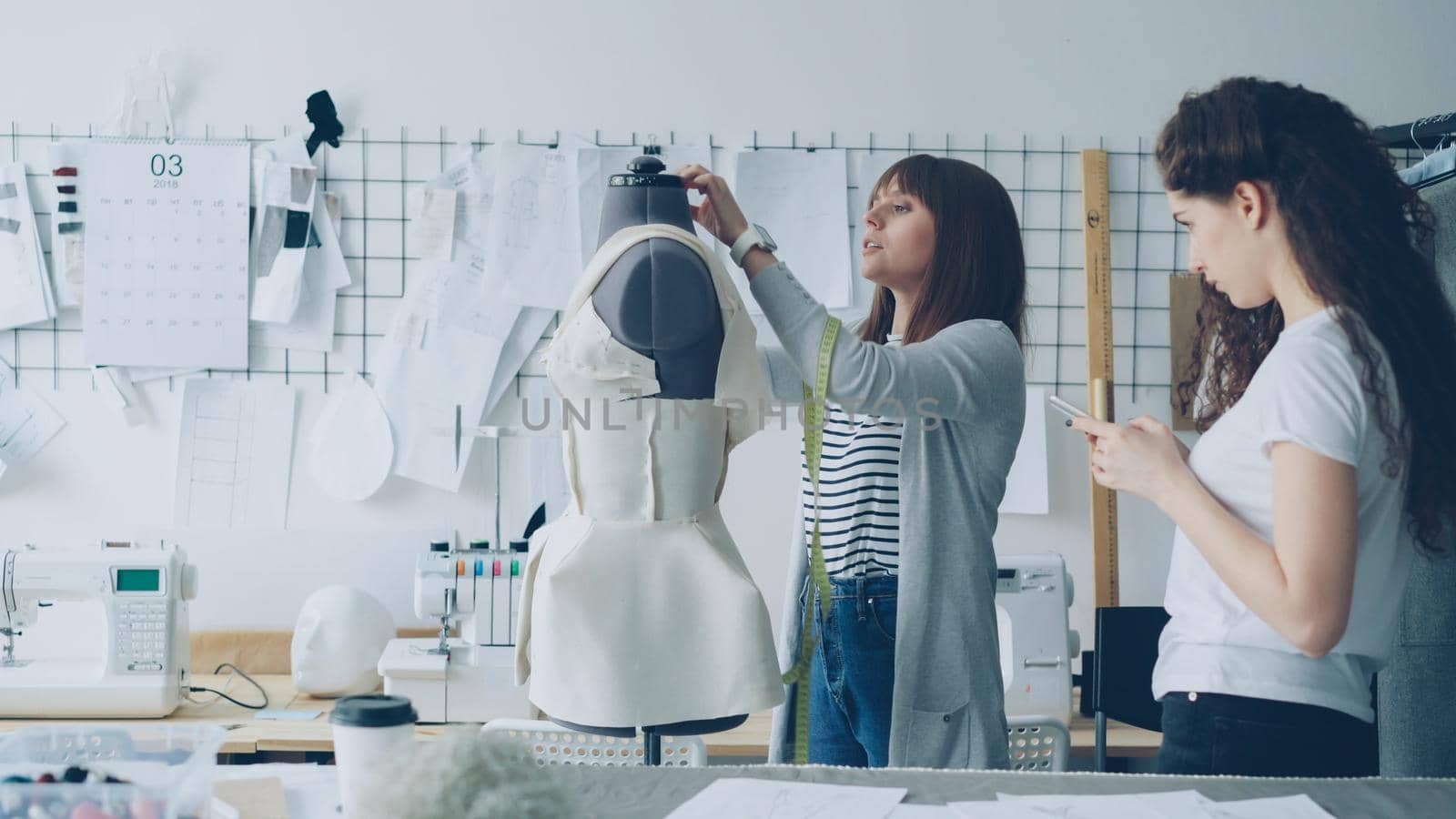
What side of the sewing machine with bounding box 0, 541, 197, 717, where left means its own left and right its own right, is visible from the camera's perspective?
front

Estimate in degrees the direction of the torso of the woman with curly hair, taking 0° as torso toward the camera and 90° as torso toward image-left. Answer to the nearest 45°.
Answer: approximately 90°

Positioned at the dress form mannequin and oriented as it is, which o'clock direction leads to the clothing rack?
The clothing rack is roughly at 5 o'clock from the dress form mannequin.

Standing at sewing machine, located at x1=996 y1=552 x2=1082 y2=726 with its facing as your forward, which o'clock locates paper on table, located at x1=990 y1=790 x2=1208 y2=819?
The paper on table is roughly at 12 o'clock from the sewing machine.

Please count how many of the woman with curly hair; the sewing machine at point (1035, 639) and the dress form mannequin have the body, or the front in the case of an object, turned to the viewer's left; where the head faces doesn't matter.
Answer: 2

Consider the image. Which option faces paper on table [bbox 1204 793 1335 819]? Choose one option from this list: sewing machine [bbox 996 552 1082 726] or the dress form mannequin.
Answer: the sewing machine

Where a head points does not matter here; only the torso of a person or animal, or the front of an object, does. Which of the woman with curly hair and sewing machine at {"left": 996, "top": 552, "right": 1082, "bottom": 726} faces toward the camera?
the sewing machine

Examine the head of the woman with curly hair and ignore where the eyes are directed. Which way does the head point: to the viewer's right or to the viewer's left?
to the viewer's left

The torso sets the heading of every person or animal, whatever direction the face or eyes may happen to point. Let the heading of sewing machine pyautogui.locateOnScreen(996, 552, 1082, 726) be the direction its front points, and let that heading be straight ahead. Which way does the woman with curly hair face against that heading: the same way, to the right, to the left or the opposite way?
to the right

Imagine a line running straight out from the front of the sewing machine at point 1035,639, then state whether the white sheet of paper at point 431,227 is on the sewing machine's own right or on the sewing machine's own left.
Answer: on the sewing machine's own right

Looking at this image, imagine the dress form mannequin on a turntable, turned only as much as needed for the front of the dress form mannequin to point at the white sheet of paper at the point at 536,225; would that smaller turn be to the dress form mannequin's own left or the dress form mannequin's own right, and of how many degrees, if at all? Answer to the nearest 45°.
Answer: approximately 90° to the dress form mannequin's own right
